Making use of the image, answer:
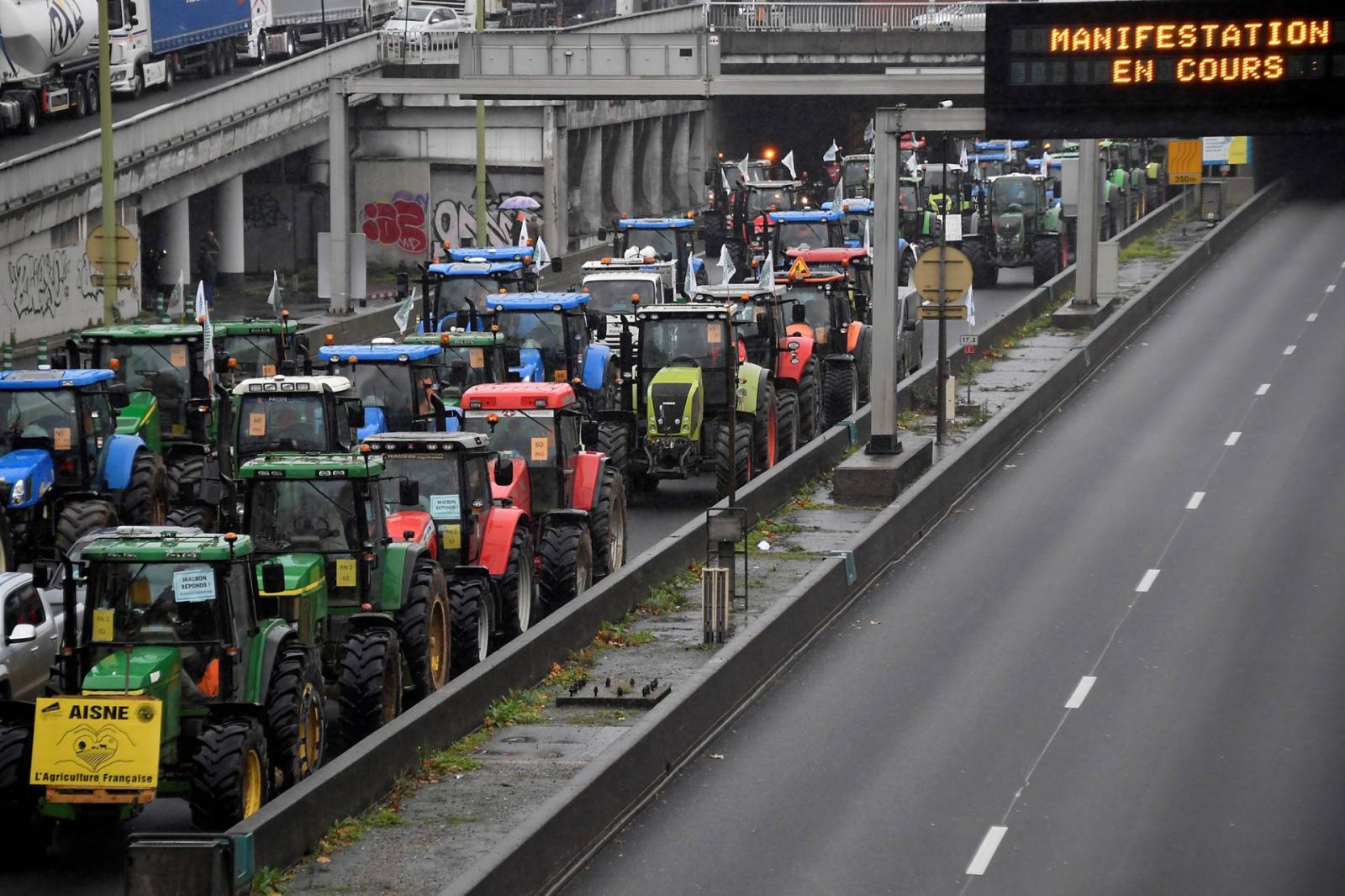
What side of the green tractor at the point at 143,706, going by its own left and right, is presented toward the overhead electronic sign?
back

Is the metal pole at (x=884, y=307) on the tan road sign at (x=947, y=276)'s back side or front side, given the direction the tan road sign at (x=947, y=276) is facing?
on the back side

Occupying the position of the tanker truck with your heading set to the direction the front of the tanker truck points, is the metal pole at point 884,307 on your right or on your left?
on your left

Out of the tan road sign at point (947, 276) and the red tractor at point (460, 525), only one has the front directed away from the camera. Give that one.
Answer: the tan road sign

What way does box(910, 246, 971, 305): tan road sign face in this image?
away from the camera

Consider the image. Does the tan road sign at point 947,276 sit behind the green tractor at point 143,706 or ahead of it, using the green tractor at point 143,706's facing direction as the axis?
behind

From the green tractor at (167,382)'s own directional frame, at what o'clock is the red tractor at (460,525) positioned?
The red tractor is roughly at 10 o'clock from the green tractor.

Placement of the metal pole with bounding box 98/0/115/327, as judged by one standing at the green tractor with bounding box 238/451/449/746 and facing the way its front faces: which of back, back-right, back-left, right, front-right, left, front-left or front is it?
back-right

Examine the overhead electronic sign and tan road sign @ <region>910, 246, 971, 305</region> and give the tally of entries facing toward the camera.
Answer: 1

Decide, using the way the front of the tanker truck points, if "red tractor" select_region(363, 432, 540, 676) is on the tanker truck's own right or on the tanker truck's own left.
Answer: on the tanker truck's own left
